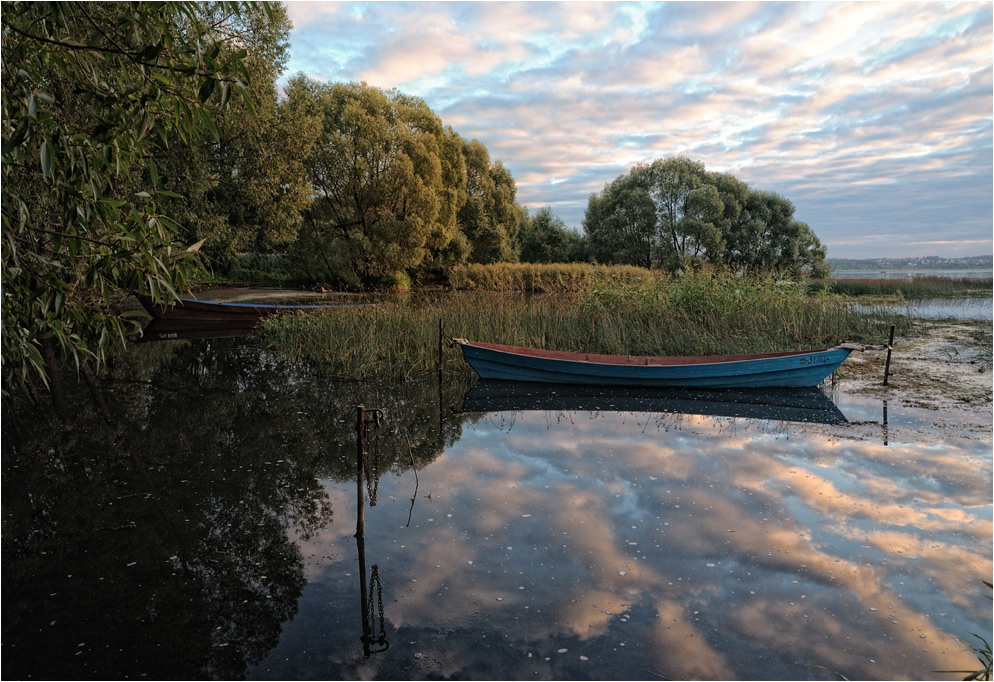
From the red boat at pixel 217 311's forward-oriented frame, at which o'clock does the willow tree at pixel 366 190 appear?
The willow tree is roughly at 4 o'clock from the red boat.

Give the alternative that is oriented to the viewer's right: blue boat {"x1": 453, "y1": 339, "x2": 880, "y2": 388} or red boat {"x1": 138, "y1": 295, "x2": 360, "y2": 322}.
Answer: the blue boat

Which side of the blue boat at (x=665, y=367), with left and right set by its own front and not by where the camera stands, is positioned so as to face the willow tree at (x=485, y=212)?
left

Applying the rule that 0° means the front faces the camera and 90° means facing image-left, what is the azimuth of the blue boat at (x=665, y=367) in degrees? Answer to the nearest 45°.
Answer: approximately 270°

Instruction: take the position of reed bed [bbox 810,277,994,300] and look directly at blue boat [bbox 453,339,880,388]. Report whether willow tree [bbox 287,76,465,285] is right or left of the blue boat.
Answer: right

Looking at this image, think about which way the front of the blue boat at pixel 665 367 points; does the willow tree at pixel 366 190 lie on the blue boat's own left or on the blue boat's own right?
on the blue boat's own left

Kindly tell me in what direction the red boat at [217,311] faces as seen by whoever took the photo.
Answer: facing to the left of the viewer

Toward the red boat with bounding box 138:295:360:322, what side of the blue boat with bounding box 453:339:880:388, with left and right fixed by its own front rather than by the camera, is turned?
back
